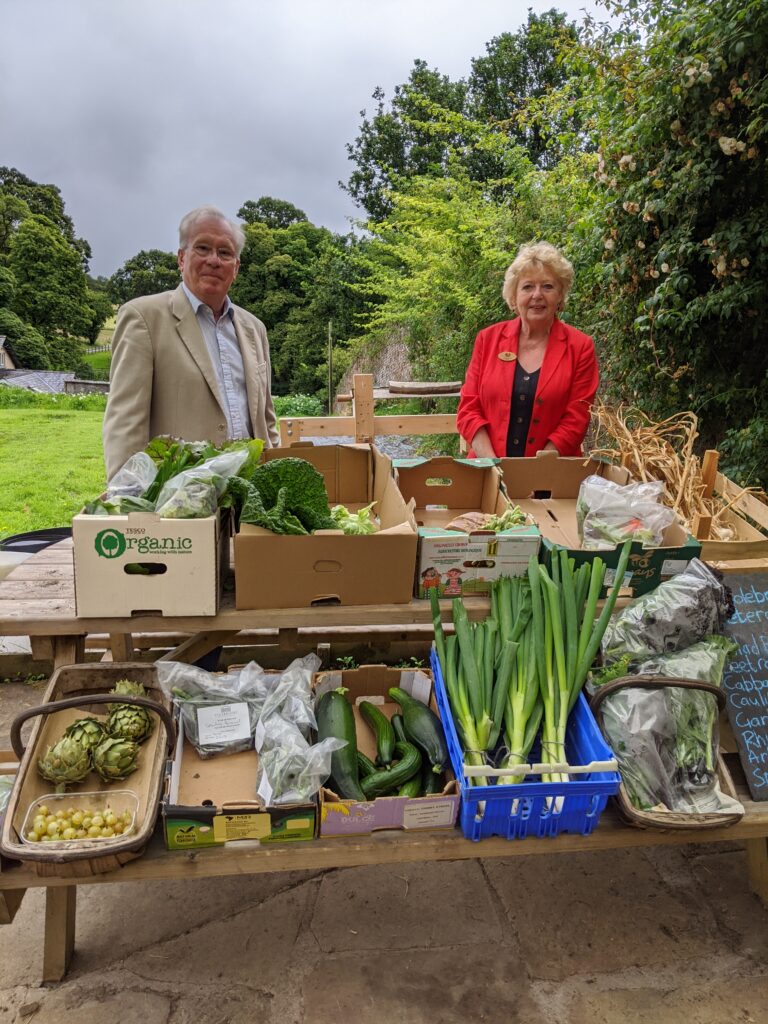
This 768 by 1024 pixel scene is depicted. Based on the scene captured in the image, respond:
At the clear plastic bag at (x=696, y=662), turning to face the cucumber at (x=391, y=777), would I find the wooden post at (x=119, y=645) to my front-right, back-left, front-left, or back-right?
front-right

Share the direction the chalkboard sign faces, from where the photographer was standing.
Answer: facing the viewer

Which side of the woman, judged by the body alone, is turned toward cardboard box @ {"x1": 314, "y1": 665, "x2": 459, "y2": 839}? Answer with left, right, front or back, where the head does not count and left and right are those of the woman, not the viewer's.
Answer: front

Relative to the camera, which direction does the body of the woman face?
toward the camera

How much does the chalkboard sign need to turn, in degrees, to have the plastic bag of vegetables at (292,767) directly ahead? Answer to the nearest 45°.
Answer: approximately 45° to its right

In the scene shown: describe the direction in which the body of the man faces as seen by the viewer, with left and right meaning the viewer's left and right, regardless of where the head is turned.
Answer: facing the viewer and to the right of the viewer

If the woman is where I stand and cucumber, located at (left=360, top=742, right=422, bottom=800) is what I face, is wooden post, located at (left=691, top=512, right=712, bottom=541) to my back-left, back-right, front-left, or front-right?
front-left

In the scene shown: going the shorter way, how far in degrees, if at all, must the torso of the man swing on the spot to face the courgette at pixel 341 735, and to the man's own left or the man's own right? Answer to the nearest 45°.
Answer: approximately 45° to the man's own right

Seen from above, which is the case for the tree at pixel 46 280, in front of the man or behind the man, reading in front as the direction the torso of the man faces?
behind

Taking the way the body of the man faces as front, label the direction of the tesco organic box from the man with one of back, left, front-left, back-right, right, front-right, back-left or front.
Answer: front-right

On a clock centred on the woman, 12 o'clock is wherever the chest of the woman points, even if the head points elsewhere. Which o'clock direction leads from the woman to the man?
The man is roughly at 2 o'clock from the woman.

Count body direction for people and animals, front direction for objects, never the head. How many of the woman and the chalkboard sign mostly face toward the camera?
2

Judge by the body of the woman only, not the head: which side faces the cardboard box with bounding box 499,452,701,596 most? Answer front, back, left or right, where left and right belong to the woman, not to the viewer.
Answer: front

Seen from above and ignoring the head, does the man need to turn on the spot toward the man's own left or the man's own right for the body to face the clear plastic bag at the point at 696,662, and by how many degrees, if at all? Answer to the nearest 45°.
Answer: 0° — they already face it
